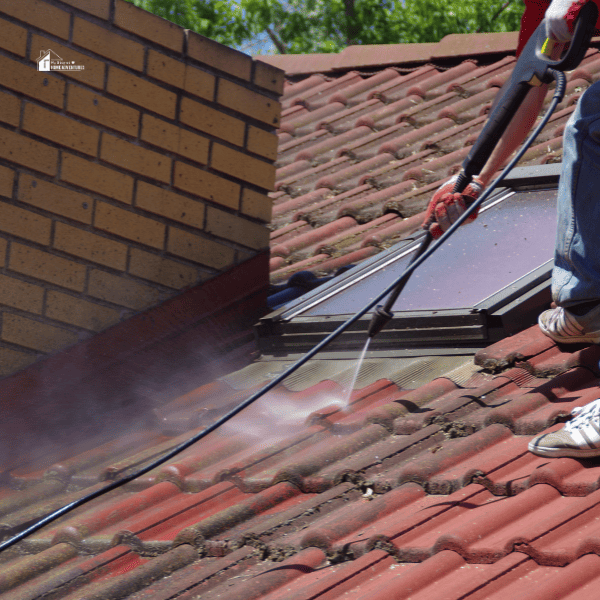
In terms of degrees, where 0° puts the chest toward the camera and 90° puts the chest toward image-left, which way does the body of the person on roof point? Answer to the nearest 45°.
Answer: approximately 90°
